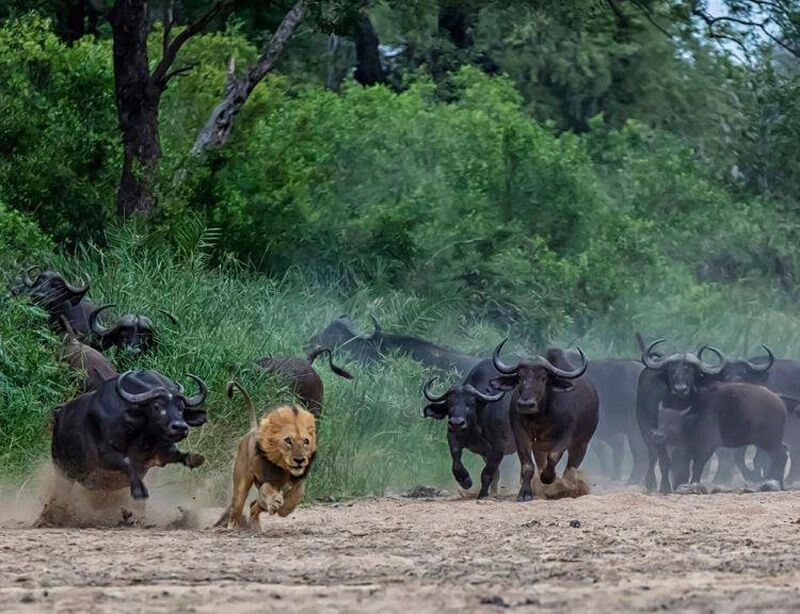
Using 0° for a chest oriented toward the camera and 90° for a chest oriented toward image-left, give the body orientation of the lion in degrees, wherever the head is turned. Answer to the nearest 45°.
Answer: approximately 315°

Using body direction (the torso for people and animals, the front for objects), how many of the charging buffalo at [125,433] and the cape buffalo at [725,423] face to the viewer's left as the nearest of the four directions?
1

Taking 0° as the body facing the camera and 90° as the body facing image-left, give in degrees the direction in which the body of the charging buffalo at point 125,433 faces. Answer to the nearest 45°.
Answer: approximately 315°

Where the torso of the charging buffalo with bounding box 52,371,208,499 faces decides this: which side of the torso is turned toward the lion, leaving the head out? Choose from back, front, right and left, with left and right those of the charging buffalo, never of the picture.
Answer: front

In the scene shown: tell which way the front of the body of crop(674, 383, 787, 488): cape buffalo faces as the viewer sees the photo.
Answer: to the viewer's left

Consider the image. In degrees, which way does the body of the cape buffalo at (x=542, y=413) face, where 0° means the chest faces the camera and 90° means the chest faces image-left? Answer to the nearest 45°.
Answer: approximately 45°

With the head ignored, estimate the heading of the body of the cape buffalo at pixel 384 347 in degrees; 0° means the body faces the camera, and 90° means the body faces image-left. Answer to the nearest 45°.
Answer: approximately 90°

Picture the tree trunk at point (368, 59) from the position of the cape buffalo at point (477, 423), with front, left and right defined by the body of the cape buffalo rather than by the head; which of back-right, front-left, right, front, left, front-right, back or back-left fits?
back-right
